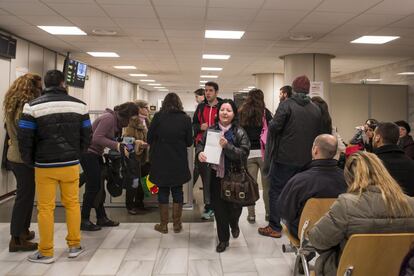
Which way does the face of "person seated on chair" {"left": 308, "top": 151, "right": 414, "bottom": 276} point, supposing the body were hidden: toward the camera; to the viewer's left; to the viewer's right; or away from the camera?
away from the camera

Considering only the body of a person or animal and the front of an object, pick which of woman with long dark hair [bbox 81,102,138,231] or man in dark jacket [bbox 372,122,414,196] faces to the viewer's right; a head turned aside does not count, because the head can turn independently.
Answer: the woman with long dark hair

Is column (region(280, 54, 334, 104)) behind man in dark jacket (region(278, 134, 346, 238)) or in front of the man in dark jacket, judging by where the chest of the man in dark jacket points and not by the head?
in front

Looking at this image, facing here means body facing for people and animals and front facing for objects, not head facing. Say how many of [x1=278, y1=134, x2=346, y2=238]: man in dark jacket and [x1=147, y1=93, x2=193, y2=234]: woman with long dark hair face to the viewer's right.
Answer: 0

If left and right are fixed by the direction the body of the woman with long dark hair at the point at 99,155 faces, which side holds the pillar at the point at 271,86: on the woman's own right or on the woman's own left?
on the woman's own left

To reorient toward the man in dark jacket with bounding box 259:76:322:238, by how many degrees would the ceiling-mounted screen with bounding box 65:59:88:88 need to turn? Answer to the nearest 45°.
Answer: approximately 45° to its right

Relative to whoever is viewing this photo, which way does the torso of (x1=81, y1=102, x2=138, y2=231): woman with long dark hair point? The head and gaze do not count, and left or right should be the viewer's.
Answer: facing to the right of the viewer

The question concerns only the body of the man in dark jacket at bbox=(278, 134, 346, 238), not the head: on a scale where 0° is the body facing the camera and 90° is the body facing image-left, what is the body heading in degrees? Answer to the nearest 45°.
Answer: approximately 135°

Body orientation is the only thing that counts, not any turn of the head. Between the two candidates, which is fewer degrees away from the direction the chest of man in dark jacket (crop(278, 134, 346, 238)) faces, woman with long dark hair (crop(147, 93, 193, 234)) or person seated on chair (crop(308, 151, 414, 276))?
the woman with long dark hair

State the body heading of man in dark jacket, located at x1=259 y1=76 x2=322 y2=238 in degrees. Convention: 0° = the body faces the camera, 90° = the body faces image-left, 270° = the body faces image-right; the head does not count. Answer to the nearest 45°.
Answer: approximately 135°

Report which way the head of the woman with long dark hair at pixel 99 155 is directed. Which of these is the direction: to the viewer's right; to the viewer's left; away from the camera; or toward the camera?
to the viewer's right
